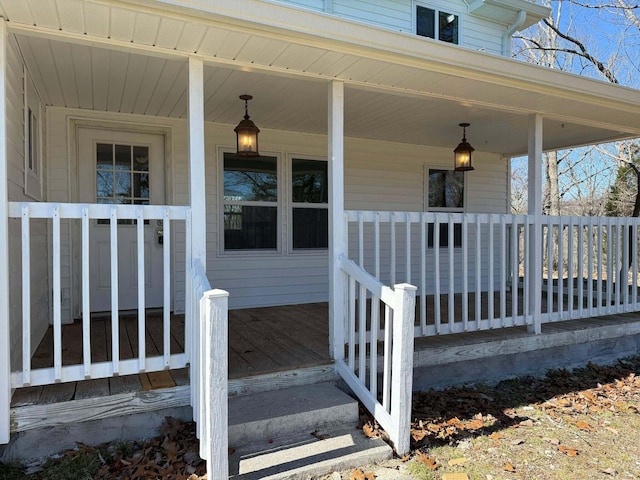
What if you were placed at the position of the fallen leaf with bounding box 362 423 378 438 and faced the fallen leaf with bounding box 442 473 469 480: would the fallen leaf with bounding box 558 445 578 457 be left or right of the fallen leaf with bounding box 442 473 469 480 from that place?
left

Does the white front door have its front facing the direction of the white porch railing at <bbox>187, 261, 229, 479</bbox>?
yes

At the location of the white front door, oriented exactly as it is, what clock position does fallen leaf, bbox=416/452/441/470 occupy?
The fallen leaf is roughly at 11 o'clock from the white front door.

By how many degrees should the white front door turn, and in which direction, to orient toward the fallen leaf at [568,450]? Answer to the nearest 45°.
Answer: approximately 45° to its left

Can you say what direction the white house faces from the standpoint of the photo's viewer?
facing the viewer and to the right of the viewer

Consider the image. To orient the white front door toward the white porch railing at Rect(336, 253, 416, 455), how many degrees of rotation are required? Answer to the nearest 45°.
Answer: approximately 45° to its left

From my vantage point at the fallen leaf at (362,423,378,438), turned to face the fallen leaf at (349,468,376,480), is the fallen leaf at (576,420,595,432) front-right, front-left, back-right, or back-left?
back-left

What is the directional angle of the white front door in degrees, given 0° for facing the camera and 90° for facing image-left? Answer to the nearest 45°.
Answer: approximately 0°

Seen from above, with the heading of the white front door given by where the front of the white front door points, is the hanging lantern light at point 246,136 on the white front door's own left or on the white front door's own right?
on the white front door's own left
